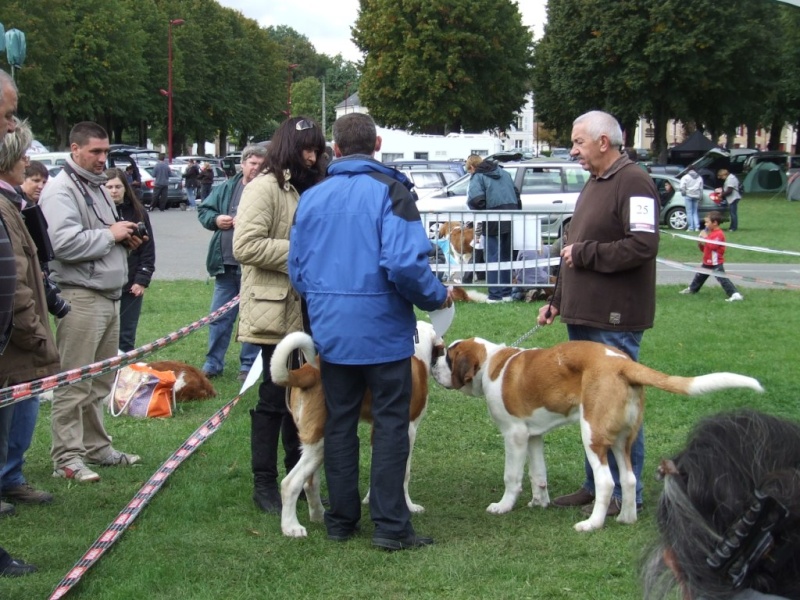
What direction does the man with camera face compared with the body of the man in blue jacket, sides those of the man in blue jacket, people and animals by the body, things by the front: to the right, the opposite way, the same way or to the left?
to the right

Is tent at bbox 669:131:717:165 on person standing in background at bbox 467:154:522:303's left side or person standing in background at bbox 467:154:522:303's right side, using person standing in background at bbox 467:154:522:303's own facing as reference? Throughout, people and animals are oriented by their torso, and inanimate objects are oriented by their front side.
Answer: on their right

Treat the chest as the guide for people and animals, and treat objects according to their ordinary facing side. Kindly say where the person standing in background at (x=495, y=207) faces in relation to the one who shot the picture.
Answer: facing away from the viewer and to the left of the viewer

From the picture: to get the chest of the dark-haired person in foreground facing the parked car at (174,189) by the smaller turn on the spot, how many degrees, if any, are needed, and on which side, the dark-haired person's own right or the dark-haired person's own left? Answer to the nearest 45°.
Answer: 0° — they already face it

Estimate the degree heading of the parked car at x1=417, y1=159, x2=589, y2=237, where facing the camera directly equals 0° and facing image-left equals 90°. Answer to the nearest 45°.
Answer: approximately 90°

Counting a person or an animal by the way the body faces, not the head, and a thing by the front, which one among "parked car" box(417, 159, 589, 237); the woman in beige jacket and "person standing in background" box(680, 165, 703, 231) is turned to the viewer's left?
the parked car

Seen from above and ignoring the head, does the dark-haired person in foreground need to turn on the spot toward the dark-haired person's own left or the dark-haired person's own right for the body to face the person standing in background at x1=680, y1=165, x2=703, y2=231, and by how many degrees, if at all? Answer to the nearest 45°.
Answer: approximately 45° to the dark-haired person's own right

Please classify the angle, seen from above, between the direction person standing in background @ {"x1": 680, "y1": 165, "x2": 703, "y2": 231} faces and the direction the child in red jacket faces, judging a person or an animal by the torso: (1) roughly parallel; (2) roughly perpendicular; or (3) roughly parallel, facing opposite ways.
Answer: roughly perpendicular

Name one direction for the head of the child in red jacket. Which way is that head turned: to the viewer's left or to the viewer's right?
to the viewer's left

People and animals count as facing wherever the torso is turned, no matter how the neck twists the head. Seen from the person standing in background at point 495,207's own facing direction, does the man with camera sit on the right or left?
on their left

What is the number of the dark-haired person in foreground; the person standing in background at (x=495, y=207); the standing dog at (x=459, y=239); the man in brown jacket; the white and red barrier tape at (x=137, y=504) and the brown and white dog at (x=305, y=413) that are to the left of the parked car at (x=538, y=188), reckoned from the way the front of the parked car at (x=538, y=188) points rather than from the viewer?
6
